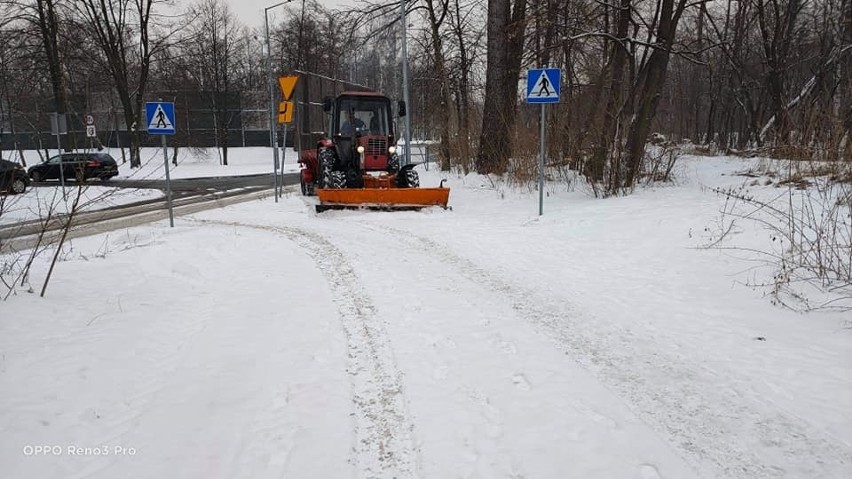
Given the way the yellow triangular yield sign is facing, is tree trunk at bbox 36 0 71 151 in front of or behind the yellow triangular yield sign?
behind

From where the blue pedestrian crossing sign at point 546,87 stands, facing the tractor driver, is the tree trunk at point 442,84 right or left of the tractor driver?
right

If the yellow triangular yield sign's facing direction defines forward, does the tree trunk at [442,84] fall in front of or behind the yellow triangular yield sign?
behind

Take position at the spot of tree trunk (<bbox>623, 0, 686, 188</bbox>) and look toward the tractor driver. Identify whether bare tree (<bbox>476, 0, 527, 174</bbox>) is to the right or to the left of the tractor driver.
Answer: right

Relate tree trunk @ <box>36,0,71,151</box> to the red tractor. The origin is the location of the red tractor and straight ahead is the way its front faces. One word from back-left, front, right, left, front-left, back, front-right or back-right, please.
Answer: back

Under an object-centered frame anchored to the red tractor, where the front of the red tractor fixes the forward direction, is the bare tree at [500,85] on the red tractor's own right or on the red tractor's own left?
on the red tractor's own left

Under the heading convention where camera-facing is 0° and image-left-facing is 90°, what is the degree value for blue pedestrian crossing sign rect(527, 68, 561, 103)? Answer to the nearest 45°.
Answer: approximately 0°

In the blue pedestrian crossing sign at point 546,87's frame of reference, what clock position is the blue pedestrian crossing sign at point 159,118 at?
the blue pedestrian crossing sign at point 159,118 is roughly at 3 o'clock from the blue pedestrian crossing sign at point 546,87.
